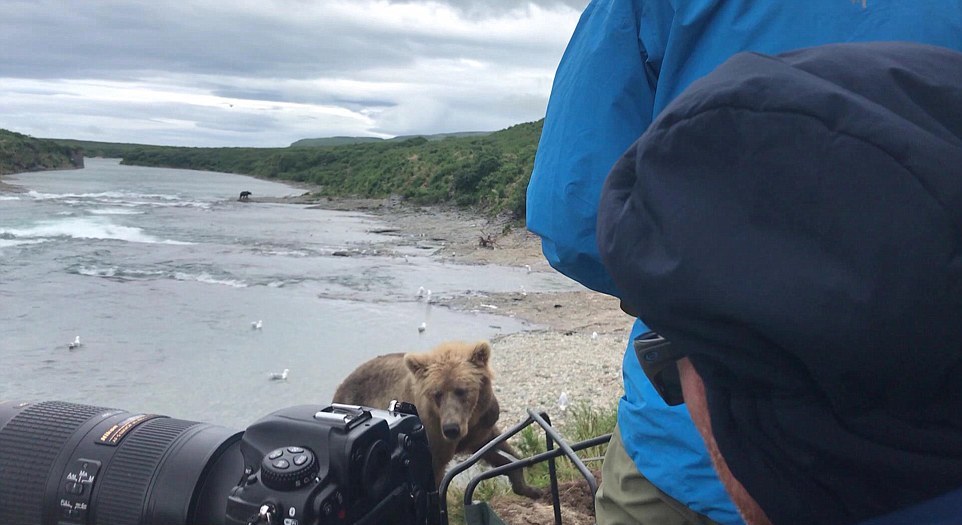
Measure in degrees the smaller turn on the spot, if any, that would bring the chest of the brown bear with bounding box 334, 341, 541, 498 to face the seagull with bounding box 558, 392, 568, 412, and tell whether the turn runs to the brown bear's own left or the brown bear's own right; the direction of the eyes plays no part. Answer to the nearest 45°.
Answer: approximately 90° to the brown bear's own left

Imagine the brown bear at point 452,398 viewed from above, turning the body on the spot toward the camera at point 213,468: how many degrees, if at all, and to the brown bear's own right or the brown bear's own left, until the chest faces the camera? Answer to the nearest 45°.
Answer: approximately 45° to the brown bear's own right

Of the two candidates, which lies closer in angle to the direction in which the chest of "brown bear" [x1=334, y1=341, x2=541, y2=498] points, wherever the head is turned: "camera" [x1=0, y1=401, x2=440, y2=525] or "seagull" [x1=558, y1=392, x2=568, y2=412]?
the camera

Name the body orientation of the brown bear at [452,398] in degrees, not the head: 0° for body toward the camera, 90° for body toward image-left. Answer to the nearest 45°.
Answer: approximately 315°

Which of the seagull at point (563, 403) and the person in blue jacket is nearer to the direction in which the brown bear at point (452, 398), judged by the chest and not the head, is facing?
the person in blue jacket

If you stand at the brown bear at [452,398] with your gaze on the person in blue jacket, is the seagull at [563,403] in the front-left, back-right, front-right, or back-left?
back-left

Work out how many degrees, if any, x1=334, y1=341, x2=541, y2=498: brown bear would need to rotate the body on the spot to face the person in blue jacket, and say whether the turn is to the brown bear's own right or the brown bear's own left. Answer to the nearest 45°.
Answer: approximately 45° to the brown bear's own right
